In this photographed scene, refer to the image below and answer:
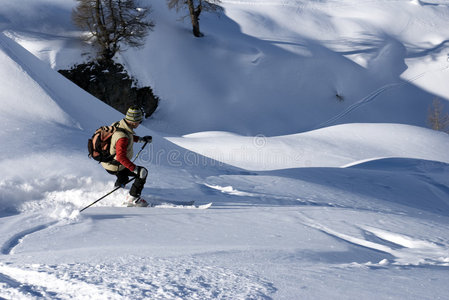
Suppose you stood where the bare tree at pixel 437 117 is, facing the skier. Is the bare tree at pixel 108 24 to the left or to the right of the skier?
right

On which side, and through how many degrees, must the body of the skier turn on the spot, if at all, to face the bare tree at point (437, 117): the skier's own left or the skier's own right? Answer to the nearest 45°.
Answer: approximately 45° to the skier's own left

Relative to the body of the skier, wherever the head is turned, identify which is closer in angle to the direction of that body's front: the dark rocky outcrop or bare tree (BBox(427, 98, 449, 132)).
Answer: the bare tree

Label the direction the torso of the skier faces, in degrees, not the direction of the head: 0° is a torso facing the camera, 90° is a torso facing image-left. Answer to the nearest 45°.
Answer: approximately 270°

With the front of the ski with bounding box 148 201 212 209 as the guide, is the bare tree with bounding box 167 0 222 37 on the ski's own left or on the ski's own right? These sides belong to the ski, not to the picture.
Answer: on the ski's own left

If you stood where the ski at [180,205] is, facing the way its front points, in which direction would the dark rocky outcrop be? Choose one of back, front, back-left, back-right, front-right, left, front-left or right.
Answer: left

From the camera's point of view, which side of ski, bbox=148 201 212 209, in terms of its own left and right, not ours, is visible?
right

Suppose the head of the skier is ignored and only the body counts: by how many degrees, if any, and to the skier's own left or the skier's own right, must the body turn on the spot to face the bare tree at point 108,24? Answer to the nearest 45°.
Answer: approximately 90° to the skier's own left

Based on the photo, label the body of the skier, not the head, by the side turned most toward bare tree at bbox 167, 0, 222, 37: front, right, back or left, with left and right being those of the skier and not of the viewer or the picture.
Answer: left

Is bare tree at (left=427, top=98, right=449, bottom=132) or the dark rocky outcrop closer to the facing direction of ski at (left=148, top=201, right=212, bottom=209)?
the bare tree
